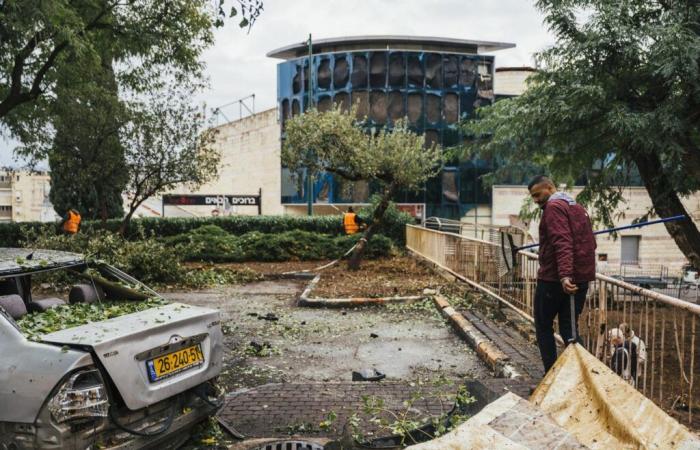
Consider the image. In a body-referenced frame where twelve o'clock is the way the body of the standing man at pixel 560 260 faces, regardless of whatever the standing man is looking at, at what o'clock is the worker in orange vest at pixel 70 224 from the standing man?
The worker in orange vest is roughly at 1 o'clock from the standing man.

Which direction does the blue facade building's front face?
toward the camera

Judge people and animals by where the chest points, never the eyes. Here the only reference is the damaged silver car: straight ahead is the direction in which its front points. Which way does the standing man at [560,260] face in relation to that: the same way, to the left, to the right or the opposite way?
the same way

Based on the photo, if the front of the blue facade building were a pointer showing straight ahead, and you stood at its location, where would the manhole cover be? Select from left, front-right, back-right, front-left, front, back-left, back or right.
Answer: front

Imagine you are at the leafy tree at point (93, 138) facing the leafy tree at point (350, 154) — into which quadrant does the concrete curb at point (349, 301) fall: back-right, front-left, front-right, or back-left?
front-right

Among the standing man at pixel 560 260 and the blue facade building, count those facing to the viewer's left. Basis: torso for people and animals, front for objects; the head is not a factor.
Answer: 1

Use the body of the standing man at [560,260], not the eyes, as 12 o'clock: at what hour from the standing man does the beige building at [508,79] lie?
The beige building is roughly at 3 o'clock from the standing man.

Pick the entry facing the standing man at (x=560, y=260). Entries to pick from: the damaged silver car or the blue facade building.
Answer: the blue facade building
